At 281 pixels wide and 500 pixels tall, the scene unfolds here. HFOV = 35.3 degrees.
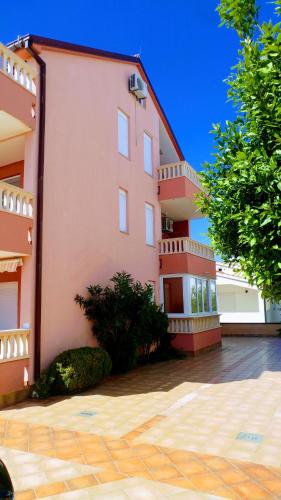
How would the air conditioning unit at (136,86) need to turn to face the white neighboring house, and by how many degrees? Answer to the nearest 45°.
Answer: approximately 90° to its left

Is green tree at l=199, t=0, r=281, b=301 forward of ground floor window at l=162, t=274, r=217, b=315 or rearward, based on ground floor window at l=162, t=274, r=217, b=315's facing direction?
forward

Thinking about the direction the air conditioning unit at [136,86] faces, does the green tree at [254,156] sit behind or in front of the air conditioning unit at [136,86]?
in front

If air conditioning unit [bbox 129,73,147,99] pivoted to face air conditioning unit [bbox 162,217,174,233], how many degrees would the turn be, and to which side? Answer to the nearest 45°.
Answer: approximately 135° to its left

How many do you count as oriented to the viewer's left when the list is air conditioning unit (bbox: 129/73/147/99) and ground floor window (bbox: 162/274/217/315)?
0

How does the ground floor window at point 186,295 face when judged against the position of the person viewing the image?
facing the viewer and to the right of the viewer
